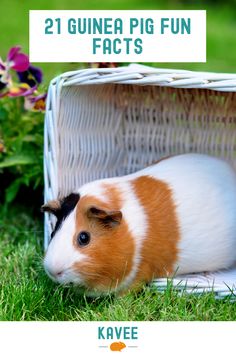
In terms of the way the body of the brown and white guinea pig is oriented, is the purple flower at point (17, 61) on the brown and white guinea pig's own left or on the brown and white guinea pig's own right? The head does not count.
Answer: on the brown and white guinea pig's own right
